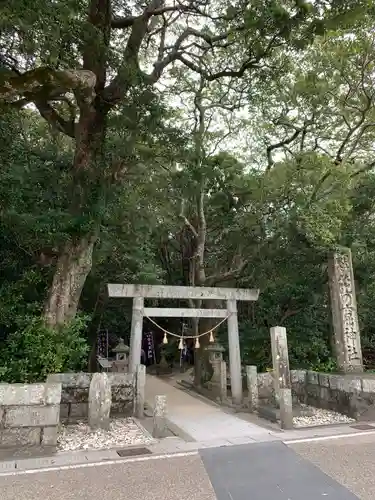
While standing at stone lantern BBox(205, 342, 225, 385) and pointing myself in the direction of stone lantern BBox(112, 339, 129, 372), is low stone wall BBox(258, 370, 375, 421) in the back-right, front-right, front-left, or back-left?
back-left

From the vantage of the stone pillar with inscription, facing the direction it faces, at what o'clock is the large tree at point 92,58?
The large tree is roughly at 3 o'clock from the stone pillar with inscription.

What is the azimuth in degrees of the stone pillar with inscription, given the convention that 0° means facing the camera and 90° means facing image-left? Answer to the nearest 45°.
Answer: approximately 315°

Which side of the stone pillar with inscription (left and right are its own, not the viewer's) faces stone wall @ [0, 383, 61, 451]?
right

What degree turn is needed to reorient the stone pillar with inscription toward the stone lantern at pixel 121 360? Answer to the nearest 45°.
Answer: approximately 135° to its right

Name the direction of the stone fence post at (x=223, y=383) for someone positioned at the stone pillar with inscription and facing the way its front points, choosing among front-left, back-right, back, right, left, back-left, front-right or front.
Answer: back-right

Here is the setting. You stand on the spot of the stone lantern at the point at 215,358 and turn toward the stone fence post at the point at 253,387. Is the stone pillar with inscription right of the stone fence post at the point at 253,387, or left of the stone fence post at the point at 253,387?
left

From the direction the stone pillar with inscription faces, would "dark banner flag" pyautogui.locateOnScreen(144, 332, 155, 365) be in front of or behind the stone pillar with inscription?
behind

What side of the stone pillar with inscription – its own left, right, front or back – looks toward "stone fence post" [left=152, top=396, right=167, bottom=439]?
right
